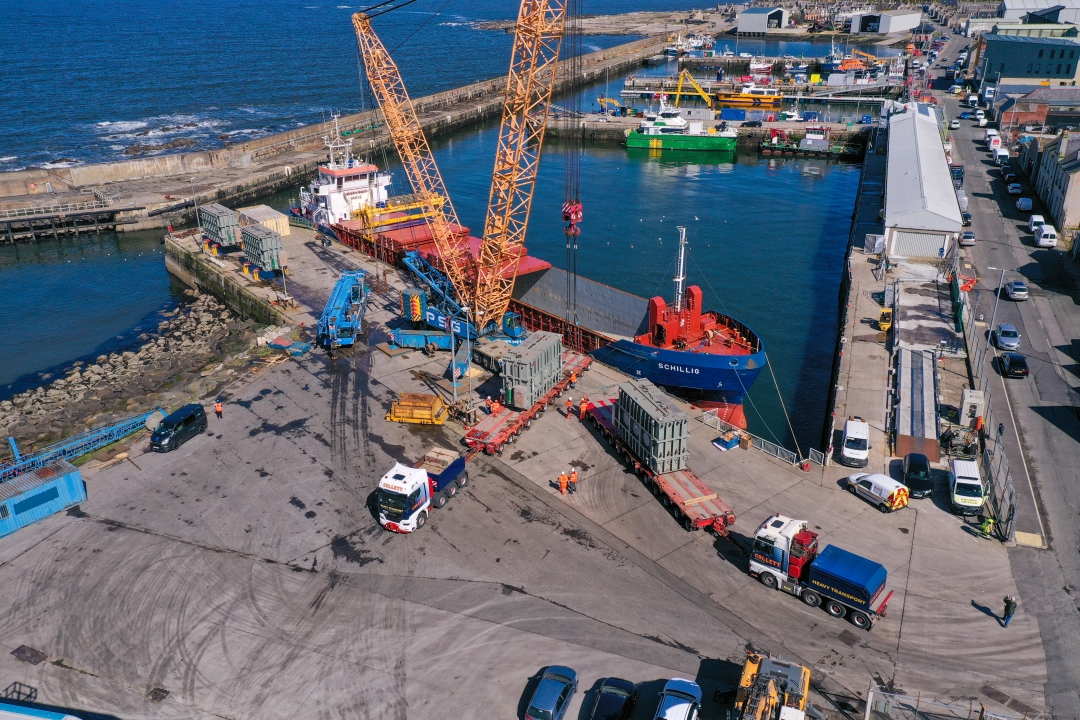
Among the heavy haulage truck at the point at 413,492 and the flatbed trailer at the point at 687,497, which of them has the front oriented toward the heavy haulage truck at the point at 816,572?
the flatbed trailer

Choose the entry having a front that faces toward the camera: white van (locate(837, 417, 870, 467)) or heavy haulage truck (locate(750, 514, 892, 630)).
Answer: the white van

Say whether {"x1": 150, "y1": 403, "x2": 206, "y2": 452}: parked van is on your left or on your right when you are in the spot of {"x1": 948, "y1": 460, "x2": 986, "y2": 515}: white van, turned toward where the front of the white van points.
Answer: on your right

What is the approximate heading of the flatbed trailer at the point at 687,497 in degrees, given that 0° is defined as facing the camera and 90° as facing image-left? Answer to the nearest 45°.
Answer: approximately 315°

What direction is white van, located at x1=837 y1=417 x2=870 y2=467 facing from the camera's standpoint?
toward the camera

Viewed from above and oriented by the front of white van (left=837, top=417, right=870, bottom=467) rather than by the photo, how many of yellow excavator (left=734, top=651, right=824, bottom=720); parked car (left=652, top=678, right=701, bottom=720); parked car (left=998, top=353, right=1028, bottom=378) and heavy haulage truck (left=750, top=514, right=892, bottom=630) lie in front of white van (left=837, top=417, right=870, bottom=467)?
3

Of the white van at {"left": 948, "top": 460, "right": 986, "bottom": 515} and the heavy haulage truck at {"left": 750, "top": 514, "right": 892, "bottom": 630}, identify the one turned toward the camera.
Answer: the white van

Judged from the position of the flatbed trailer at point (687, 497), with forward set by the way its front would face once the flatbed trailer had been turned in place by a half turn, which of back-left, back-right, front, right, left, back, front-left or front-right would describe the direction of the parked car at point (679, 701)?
back-left

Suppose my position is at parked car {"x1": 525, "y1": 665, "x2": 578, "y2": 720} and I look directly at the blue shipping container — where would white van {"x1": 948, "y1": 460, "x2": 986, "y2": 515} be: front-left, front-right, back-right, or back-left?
back-right

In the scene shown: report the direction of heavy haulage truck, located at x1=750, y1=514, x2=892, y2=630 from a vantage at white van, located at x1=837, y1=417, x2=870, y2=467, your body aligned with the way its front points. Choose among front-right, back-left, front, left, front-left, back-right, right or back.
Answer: front

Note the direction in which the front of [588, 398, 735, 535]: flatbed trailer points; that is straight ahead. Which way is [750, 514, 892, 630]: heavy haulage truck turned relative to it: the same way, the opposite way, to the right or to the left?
the opposite way

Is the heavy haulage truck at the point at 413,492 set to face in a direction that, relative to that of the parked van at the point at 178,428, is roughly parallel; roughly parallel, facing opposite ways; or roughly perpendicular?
roughly parallel

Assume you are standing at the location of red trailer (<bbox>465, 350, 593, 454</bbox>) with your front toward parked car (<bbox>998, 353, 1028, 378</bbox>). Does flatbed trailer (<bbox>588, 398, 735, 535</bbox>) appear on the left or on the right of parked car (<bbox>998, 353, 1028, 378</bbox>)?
right

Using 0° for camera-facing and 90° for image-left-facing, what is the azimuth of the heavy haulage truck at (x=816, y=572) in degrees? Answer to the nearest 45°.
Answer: approximately 135°

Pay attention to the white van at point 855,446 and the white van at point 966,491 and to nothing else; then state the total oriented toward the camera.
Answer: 2

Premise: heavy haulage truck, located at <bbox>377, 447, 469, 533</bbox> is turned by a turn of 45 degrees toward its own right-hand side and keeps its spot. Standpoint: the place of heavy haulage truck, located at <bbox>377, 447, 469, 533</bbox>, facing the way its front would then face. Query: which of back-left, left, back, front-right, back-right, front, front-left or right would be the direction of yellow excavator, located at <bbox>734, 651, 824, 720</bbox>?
back-left
